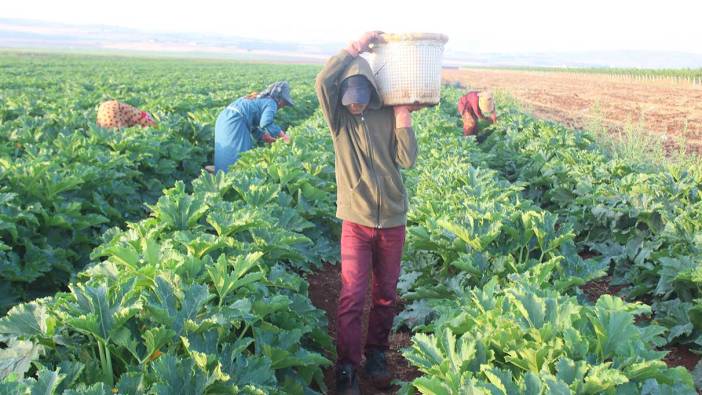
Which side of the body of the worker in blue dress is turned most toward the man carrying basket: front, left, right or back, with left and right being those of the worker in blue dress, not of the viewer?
right

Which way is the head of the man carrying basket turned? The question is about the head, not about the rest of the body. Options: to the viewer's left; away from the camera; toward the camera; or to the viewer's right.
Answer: toward the camera

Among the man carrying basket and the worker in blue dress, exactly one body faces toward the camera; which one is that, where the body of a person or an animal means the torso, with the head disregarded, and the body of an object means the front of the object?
the man carrying basket

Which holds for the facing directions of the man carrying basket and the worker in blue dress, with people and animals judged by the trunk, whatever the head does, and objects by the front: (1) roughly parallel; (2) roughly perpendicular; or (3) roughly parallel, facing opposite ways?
roughly perpendicular

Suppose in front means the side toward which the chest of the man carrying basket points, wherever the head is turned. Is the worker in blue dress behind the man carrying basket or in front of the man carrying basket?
behind

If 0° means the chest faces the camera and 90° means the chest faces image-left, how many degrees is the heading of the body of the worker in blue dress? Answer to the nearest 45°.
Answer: approximately 270°

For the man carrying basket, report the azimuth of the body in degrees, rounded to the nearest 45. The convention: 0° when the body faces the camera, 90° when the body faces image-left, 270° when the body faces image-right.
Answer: approximately 0°

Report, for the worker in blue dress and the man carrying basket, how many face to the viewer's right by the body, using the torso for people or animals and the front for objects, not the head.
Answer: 1
